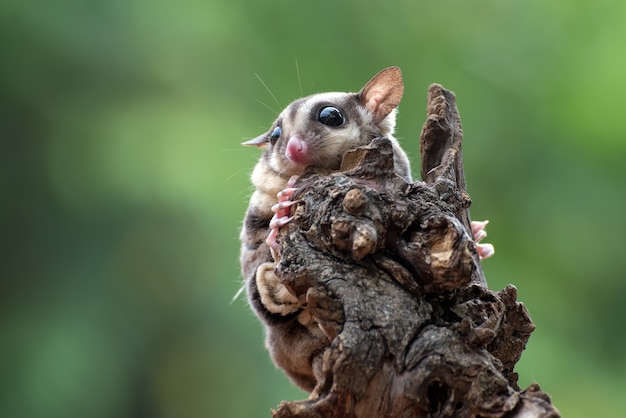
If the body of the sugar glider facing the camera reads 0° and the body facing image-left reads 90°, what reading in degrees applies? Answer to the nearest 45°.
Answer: approximately 45°
